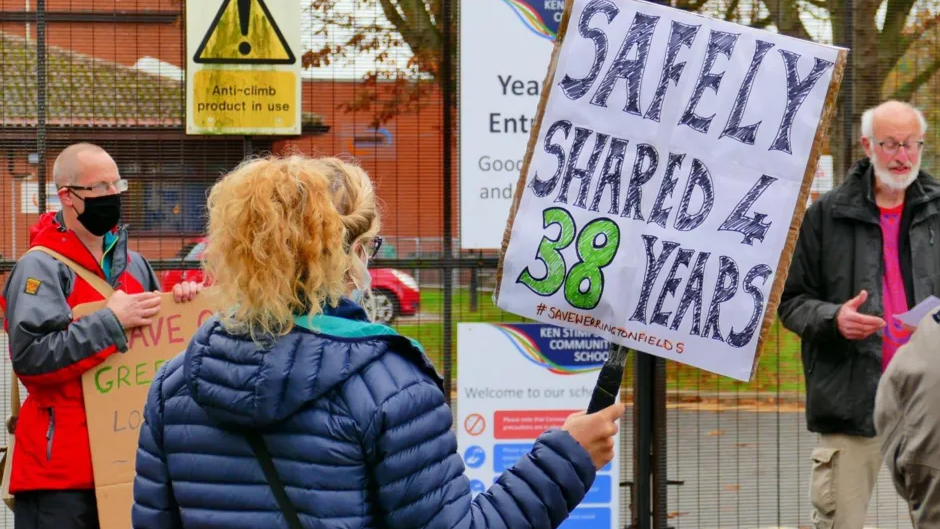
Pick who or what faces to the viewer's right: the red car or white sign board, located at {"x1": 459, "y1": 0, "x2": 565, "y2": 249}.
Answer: the red car

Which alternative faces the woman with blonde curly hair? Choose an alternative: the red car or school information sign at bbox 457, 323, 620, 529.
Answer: the school information sign

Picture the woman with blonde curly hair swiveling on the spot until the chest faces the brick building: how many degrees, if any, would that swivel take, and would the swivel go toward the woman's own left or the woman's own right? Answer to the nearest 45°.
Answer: approximately 45° to the woman's own left

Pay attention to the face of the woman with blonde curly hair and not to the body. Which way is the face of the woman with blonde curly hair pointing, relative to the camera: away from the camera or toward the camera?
away from the camera

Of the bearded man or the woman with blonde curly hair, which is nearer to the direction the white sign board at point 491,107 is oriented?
the woman with blonde curly hair

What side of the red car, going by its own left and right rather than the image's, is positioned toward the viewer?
right

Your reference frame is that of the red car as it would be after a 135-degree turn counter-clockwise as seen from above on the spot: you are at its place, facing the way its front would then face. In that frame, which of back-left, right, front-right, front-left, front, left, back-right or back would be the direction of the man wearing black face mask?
left

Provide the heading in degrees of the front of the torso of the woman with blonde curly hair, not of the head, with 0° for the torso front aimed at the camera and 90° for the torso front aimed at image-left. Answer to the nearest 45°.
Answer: approximately 225°

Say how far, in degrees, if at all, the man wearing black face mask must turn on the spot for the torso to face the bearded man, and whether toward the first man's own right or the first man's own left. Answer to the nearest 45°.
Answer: approximately 45° to the first man's own left
